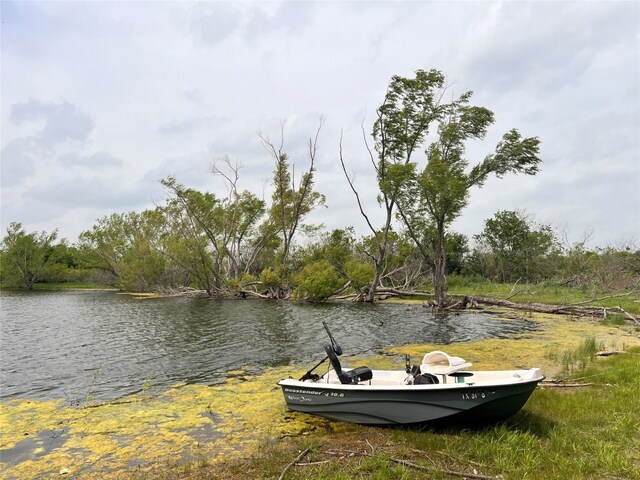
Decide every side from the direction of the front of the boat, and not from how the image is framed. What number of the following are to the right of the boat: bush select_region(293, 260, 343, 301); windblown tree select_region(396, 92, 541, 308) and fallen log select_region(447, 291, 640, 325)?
0

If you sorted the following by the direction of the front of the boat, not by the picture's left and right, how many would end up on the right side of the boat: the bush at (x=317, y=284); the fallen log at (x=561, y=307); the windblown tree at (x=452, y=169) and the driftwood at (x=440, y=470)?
1

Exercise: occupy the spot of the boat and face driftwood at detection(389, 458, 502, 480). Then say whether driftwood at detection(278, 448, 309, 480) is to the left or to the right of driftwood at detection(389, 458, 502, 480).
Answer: right

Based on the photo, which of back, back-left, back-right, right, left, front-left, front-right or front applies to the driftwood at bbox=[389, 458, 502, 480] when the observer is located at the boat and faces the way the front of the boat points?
right

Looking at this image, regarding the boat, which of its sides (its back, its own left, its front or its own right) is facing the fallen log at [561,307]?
left

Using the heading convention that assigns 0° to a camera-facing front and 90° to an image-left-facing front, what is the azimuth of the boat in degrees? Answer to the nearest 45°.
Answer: approximately 270°

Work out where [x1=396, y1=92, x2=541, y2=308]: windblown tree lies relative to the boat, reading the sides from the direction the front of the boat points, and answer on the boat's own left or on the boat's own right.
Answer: on the boat's own left
